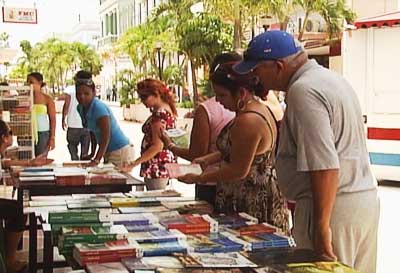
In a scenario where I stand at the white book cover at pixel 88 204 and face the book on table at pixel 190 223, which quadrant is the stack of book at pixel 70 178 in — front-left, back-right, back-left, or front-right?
back-left

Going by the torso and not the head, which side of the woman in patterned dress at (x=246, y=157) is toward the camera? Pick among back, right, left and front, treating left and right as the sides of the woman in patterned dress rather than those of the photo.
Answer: left

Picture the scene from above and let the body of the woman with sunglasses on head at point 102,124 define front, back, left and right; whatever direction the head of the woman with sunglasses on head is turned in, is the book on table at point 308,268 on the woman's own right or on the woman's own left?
on the woman's own left

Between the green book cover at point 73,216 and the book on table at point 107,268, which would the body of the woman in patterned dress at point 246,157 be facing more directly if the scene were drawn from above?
the green book cover

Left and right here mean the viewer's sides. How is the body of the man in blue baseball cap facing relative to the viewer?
facing to the left of the viewer

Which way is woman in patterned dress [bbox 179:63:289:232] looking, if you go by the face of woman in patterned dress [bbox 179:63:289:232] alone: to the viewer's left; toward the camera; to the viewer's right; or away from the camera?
to the viewer's left

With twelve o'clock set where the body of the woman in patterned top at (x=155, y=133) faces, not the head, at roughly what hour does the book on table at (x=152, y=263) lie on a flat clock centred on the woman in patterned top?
The book on table is roughly at 9 o'clock from the woman in patterned top.

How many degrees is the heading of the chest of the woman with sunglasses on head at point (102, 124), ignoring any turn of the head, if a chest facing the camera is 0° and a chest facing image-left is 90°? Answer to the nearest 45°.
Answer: approximately 45°

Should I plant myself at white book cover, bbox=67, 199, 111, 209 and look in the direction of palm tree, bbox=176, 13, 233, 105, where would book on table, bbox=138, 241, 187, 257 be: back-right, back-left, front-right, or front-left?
back-right

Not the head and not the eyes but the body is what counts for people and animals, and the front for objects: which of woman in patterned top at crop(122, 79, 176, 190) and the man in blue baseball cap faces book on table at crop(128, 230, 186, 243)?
the man in blue baseball cap

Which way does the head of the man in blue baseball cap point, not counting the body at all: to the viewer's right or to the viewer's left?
to the viewer's left

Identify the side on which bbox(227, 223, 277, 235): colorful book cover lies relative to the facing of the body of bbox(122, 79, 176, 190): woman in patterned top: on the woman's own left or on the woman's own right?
on the woman's own left
